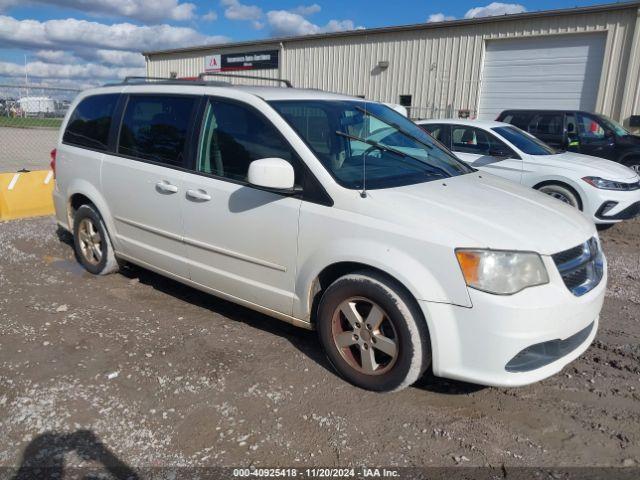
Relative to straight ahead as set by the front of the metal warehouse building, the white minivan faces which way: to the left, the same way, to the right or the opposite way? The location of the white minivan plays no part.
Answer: to the left

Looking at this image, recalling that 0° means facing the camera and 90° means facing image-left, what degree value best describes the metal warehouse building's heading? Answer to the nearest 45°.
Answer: approximately 45°

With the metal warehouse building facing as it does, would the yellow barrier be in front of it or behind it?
in front

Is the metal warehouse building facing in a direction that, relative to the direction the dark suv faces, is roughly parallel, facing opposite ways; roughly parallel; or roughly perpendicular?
roughly perpendicular

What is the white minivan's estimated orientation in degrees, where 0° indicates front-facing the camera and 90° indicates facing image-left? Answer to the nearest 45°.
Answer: approximately 315°

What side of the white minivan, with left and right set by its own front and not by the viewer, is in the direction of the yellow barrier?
back

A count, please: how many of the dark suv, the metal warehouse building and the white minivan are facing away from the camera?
0

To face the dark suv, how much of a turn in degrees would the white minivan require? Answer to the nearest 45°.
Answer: approximately 90° to its left

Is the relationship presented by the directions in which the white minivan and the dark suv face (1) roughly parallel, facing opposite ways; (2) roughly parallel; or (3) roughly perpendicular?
roughly parallel

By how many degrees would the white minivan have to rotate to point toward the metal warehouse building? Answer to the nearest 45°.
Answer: approximately 135° to its left

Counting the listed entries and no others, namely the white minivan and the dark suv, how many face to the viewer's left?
0

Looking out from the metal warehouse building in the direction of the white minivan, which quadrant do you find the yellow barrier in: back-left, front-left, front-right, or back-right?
front-right

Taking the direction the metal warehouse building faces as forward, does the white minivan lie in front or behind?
in front

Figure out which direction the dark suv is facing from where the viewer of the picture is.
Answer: facing the viewer and to the right of the viewer
